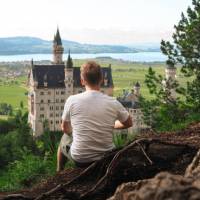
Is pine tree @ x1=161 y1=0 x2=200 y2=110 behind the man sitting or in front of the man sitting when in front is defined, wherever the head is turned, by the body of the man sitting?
in front

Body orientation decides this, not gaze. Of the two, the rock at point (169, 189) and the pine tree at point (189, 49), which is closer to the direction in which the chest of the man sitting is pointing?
the pine tree

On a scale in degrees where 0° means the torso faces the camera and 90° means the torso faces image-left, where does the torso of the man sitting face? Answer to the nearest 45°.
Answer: approximately 180°

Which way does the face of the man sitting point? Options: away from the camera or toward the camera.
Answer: away from the camera

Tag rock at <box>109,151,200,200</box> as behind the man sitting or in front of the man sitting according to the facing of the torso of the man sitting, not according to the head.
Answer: behind

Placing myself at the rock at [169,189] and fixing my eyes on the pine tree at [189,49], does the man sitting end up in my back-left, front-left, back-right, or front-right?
front-left

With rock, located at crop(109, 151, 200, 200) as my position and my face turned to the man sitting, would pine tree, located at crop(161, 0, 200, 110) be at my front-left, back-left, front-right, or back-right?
front-right
